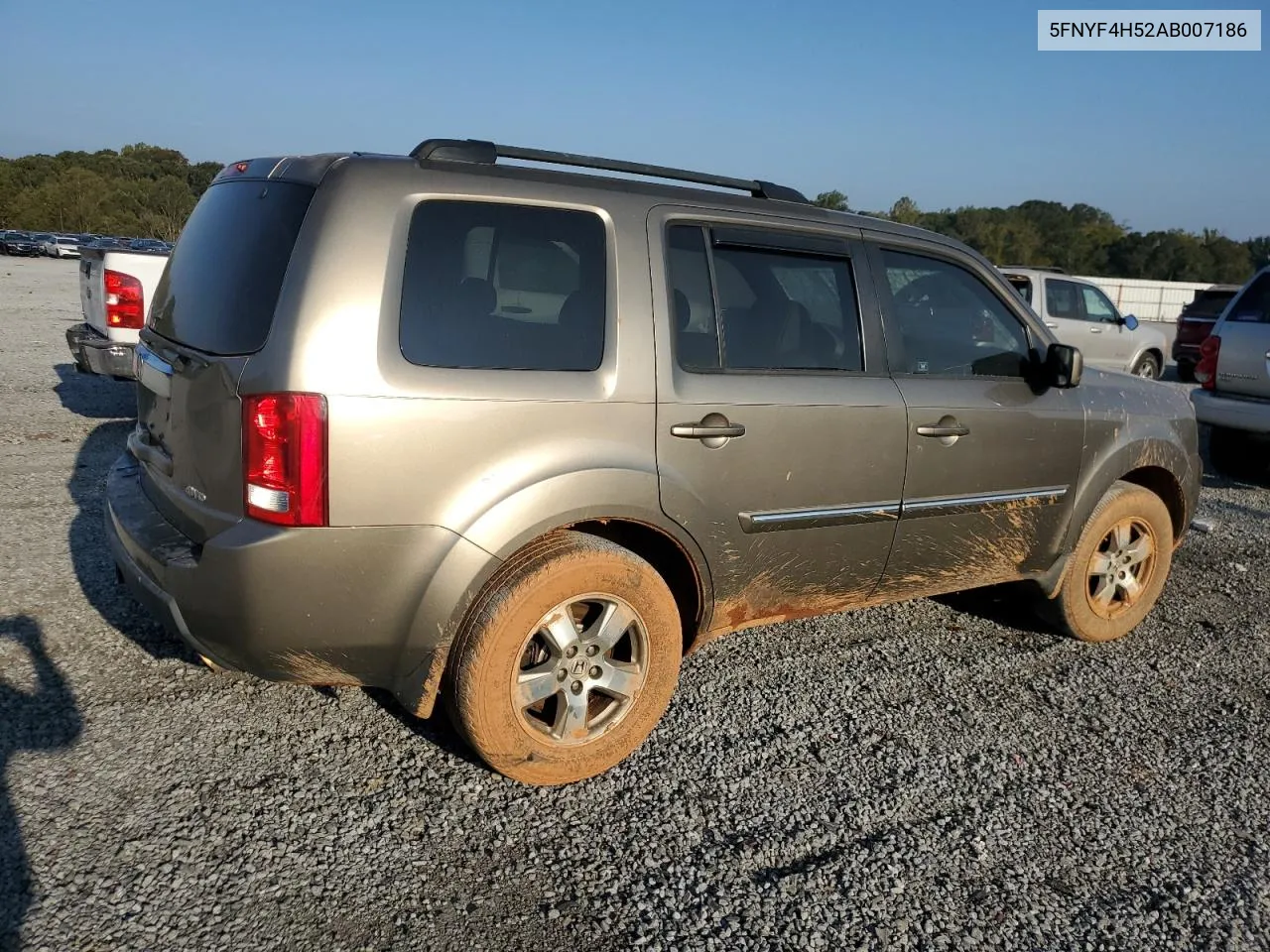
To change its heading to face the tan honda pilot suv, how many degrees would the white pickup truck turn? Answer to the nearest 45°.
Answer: approximately 135° to its right

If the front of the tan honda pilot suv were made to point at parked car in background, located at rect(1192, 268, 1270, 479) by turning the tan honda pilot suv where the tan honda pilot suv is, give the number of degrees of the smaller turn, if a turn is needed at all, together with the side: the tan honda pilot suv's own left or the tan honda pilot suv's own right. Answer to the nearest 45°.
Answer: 0° — it already faces it

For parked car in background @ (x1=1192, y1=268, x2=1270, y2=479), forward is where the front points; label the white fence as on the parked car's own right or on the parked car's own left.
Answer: on the parked car's own left

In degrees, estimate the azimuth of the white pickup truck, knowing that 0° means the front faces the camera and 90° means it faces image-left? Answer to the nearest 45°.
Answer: approximately 225°

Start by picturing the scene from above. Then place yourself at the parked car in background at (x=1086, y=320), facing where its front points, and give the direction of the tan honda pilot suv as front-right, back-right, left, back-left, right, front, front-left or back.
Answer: back-right

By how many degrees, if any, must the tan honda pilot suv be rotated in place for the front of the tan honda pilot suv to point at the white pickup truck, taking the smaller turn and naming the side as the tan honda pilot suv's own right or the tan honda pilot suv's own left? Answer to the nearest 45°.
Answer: approximately 90° to the tan honda pilot suv's own left

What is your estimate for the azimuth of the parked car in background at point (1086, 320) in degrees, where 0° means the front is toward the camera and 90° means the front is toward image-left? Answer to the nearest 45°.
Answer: approximately 225°

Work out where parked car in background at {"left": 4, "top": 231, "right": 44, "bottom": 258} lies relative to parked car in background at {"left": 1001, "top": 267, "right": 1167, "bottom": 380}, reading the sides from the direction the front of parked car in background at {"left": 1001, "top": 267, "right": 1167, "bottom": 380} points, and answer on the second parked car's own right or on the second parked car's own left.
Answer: on the second parked car's own left
